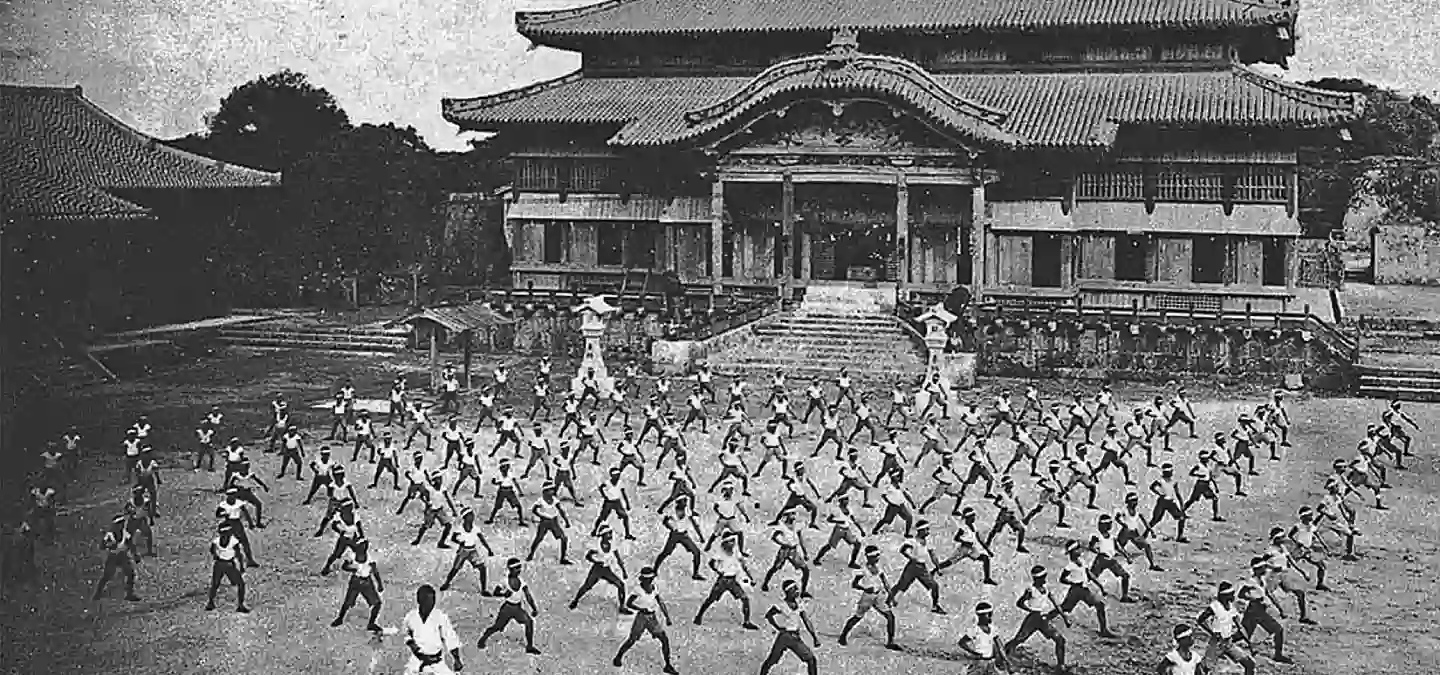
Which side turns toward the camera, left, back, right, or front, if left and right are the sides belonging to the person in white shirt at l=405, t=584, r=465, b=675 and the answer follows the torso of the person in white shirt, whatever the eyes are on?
front

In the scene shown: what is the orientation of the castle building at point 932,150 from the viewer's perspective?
toward the camera

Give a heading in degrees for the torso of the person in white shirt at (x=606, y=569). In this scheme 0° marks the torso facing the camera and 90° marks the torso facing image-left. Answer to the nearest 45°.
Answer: approximately 0°

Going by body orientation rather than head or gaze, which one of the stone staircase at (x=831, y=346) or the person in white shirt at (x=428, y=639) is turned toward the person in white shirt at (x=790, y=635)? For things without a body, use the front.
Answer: the stone staircase

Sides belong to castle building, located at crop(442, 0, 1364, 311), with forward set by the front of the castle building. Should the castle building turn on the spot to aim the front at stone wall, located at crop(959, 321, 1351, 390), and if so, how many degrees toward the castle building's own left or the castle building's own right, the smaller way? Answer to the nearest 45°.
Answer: approximately 45° to the castle building's own left

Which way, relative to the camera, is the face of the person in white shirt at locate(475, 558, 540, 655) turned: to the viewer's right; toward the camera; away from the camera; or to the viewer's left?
toward the camera

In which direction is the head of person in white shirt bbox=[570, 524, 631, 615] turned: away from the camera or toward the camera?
toward the camera

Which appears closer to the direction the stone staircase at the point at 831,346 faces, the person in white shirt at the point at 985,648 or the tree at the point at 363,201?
the person in white shirt

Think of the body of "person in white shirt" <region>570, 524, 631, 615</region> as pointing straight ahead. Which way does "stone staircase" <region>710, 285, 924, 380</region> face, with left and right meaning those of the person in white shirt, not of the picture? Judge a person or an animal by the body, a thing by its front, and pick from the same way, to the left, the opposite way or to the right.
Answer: the same way

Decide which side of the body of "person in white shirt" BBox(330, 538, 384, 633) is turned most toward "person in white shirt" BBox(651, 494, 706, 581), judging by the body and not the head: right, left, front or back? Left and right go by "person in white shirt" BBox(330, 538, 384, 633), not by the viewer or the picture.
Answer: left

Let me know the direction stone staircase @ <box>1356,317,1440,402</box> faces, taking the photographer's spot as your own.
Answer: facing the viewer

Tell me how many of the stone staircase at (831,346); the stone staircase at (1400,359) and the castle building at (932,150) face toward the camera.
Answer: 3

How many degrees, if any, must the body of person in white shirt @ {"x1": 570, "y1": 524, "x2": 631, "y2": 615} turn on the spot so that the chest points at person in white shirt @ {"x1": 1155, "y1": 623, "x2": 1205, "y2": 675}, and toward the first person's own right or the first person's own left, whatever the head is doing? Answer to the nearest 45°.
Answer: approximately 45° to the first person's own left

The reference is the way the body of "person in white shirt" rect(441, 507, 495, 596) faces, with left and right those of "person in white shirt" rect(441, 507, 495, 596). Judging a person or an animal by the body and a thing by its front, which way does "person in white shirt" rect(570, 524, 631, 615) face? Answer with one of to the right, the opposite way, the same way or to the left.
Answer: the same way

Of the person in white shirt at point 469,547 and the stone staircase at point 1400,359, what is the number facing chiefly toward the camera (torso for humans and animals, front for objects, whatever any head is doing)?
2

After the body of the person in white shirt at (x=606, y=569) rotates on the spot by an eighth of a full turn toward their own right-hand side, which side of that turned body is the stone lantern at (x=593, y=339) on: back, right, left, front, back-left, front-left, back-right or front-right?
back-right
